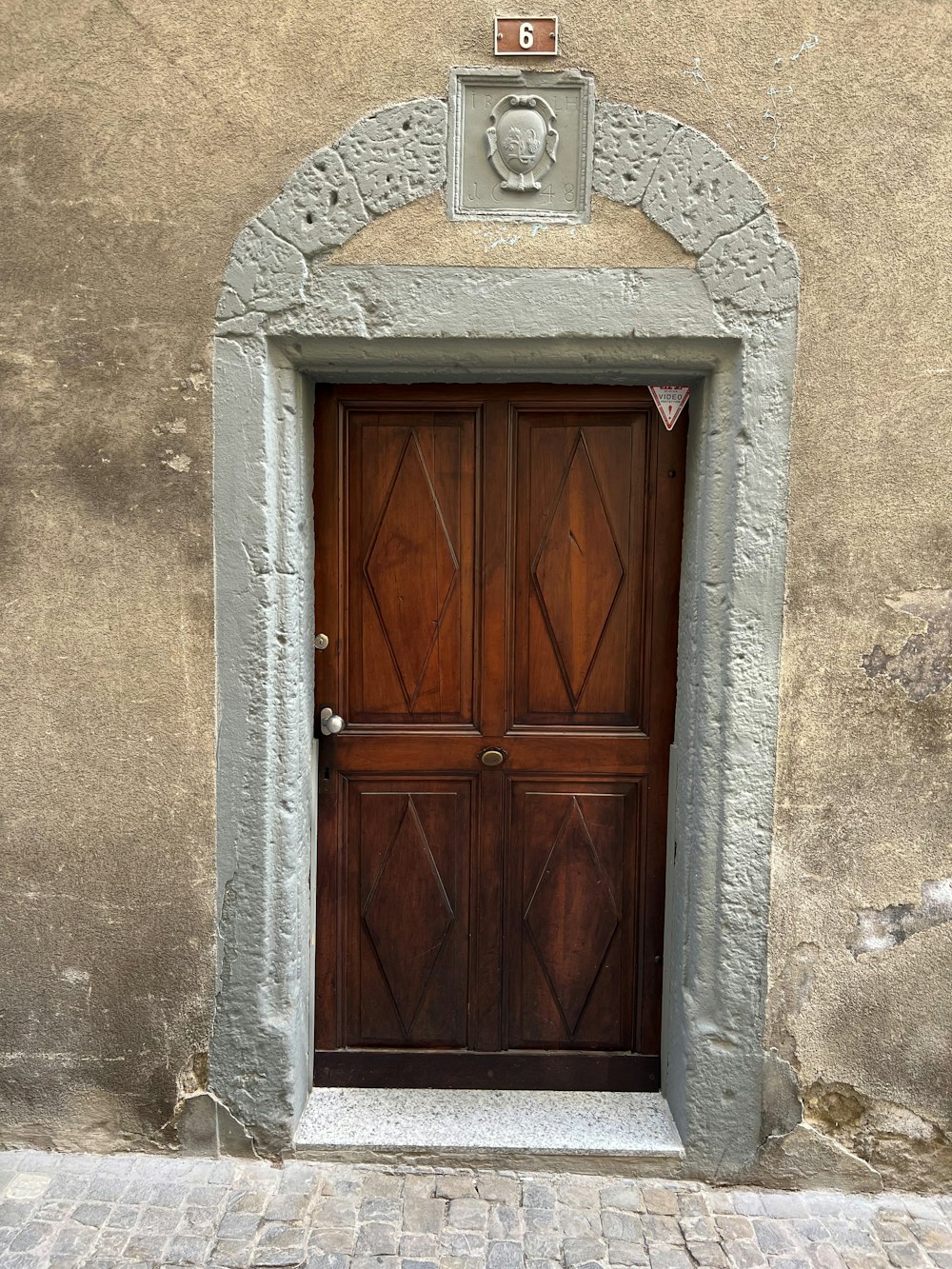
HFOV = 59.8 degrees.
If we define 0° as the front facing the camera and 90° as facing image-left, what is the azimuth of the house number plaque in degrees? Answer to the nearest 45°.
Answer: approximately 0°

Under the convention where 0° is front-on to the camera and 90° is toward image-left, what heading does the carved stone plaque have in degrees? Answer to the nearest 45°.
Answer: approximately 0°

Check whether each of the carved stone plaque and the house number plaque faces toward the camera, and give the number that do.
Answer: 2
